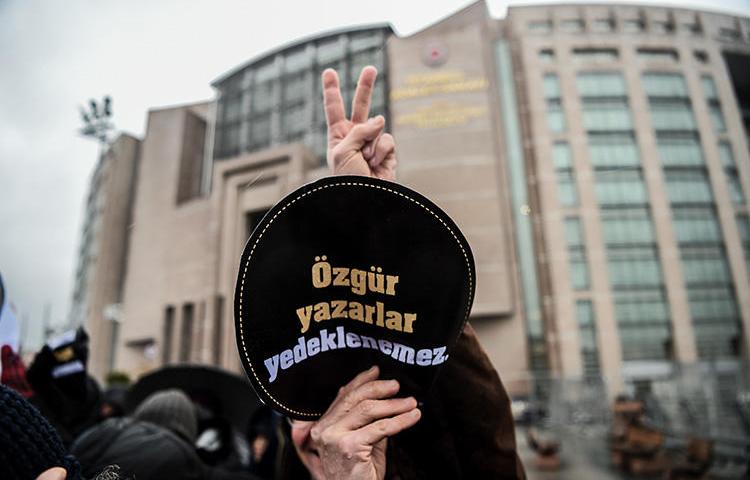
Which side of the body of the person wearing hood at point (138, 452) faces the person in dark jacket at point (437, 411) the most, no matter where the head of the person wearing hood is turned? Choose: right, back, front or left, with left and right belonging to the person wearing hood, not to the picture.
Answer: right
